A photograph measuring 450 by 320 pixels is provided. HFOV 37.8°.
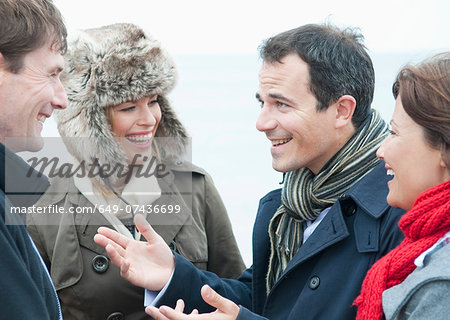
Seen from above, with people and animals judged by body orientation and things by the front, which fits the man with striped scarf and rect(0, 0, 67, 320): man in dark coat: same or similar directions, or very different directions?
very different directions

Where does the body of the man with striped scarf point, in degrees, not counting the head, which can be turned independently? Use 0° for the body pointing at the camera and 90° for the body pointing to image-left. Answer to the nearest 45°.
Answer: approximately 45°

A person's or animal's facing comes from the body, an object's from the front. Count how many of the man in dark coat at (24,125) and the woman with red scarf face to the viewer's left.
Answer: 1

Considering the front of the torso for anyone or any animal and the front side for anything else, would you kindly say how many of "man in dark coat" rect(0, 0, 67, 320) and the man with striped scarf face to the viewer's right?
1

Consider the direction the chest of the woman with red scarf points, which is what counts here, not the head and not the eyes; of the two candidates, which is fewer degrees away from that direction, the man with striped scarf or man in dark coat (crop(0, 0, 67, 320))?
the man in dark coat

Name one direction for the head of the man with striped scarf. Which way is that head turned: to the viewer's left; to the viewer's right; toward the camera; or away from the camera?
to the viewer's left

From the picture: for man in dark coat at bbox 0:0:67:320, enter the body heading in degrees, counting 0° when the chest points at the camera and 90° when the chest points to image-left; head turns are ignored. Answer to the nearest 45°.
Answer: approximately 270°

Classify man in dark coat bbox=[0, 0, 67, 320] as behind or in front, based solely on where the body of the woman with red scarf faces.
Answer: in front

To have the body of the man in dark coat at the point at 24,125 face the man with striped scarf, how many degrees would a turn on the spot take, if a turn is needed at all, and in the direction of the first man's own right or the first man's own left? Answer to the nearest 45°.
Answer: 0° — they already face them

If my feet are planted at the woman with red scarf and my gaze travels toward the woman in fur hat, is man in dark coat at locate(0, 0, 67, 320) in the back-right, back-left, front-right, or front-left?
front-left

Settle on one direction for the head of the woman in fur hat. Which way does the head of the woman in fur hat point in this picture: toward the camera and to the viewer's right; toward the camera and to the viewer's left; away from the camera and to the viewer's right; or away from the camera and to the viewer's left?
toward the camera and to the viewer's right

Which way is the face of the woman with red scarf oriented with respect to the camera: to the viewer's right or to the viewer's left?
to the viewer's left

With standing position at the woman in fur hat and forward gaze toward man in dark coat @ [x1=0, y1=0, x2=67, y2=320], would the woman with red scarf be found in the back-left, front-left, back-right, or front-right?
front-left

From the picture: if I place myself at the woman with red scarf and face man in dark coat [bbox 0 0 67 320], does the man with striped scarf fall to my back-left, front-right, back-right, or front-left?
front-right

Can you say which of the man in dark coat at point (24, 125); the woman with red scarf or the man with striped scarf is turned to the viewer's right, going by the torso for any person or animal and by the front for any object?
the man in dark coat

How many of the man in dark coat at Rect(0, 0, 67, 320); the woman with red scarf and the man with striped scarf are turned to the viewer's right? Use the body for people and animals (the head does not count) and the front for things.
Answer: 1

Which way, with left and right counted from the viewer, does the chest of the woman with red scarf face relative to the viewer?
facing to the left of the viewer
